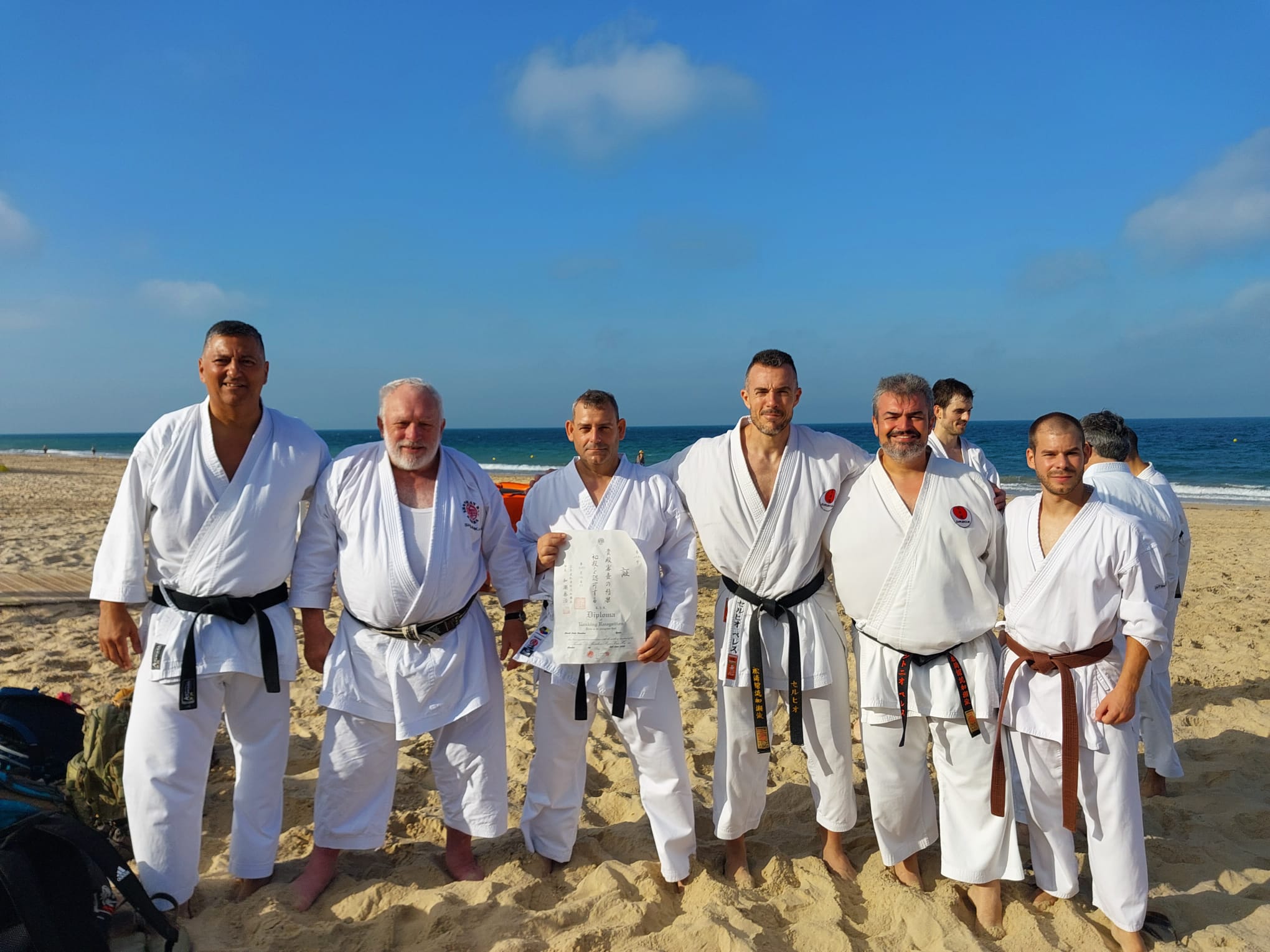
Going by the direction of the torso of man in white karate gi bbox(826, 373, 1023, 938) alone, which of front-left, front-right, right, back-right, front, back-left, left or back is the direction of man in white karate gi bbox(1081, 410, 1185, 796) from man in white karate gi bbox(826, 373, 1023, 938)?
back-left

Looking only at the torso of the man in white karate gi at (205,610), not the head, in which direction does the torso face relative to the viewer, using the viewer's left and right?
facing the viewer

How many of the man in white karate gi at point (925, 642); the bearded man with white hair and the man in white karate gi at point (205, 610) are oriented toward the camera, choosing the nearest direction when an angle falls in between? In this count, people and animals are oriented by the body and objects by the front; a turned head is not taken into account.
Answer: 3

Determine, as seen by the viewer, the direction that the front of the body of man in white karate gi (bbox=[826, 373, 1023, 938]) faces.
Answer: toward the camera

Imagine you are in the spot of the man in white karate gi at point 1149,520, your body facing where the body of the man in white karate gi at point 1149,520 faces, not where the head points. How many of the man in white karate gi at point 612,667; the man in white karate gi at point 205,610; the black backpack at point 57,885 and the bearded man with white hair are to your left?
4

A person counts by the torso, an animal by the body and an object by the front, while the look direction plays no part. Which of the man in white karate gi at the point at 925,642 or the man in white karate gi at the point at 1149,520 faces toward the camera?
the man in white karate gi at the point at 925,642

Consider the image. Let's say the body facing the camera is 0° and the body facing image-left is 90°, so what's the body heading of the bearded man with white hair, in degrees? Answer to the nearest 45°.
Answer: approximately 0°

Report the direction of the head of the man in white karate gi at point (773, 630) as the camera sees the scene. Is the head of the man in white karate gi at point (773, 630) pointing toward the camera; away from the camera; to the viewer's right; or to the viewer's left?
toward the camera

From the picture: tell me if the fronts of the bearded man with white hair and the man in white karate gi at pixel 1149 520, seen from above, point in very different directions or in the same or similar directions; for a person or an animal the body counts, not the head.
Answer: very different directions

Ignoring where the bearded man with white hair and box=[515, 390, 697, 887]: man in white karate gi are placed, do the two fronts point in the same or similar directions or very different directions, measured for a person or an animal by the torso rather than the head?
same or similar directions

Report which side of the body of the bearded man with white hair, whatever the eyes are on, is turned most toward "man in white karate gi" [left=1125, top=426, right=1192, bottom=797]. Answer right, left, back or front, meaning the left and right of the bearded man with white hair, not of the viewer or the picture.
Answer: left

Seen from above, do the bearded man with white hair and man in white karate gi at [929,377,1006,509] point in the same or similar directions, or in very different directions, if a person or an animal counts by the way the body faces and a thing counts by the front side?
same or similar directions

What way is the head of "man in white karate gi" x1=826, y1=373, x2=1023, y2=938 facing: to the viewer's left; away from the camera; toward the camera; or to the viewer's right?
toward the camera

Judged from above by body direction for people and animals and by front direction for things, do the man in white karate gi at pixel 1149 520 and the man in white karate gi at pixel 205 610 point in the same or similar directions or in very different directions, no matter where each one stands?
very different directions

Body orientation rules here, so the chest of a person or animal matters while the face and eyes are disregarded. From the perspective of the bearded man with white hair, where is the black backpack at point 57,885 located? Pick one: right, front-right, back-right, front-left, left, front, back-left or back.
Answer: front-right

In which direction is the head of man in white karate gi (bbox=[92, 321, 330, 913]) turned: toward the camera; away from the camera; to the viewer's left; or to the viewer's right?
toward the camera

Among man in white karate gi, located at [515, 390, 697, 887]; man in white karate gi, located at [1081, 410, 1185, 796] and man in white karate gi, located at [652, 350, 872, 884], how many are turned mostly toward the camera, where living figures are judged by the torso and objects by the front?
2

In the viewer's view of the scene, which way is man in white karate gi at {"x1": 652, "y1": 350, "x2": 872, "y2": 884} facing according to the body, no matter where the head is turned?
toward the camera

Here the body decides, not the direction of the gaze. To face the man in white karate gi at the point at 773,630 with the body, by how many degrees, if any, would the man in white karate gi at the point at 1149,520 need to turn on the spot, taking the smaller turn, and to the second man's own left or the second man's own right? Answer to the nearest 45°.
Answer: approximately 90° to the second man's own left
